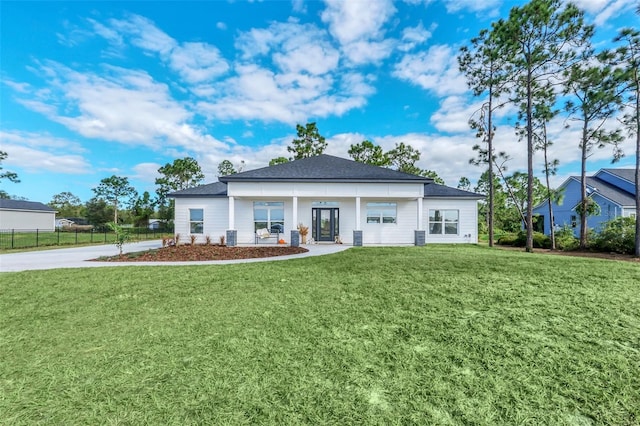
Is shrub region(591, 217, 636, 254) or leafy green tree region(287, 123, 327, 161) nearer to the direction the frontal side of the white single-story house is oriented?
the shrub

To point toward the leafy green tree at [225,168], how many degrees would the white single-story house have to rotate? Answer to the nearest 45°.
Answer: approximately 135° to its right

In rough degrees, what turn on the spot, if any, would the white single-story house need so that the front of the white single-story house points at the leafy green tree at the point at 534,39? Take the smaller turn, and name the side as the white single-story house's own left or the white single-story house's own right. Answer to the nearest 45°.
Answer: approximately 90° to the white single-story house's own left

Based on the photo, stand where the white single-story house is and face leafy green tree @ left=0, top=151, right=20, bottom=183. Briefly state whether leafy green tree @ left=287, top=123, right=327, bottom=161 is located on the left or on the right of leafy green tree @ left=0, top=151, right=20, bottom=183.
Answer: right

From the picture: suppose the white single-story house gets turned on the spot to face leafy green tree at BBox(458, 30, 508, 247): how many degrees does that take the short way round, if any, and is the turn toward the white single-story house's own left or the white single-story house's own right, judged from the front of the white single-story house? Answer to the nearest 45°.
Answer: approximately 90° to the white single-story house's own left

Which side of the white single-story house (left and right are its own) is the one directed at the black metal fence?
right

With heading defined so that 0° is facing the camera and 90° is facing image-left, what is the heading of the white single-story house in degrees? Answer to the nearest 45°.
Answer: approximately 0°

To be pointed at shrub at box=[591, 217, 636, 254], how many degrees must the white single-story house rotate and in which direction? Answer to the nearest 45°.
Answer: approximately 90° to its left

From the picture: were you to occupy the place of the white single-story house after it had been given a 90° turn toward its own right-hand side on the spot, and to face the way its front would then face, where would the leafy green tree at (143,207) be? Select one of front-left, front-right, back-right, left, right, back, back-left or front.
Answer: front-right

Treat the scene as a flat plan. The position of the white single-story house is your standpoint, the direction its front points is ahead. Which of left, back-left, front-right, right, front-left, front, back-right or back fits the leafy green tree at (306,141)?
back

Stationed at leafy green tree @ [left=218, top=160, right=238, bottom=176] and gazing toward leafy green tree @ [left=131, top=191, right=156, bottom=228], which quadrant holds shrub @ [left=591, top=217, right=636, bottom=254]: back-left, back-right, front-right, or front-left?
back-left

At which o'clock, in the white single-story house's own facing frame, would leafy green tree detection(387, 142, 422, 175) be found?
The leafy green tree is roughly at 7 o'clock from the white single-story house.

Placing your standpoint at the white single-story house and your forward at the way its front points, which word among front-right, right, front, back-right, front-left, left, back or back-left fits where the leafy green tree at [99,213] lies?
back-right

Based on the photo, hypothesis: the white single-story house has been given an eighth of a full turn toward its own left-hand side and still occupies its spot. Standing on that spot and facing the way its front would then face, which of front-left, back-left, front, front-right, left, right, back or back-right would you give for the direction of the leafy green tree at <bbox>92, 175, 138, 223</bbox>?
back

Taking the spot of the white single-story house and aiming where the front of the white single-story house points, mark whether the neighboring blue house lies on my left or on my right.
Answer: on my left
